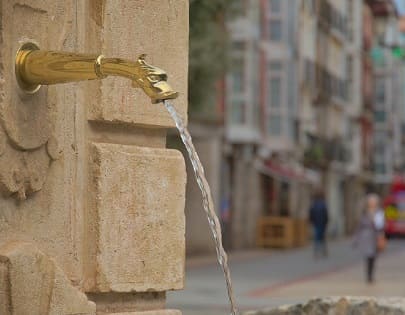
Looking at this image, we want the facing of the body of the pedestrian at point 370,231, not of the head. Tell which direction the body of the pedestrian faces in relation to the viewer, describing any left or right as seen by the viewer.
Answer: facing the viewer and to the right of the viewer

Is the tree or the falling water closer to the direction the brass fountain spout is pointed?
the falling water

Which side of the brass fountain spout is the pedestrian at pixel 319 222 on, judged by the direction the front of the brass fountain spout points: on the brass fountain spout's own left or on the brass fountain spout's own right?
on the brass fountain spout's own left

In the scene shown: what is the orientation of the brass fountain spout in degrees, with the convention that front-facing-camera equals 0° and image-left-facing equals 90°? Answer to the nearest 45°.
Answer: approximately 270°

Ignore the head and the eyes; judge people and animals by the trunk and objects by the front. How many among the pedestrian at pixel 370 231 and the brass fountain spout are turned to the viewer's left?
0

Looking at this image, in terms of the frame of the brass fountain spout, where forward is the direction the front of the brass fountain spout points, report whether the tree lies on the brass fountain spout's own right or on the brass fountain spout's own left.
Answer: on the brass fountain spout's own left

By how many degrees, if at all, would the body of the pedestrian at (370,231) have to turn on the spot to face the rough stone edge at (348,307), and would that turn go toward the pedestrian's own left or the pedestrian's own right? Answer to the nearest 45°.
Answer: approximately 45° to the pedestrian's own right

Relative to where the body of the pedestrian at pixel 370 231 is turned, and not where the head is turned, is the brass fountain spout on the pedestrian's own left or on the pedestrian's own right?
on the pedestrian's own right

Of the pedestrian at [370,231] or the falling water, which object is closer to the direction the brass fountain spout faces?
the falling water

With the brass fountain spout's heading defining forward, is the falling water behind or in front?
in front
